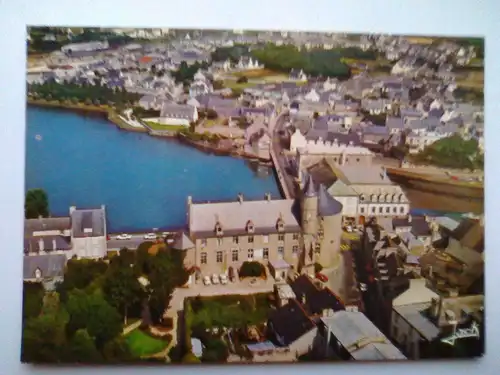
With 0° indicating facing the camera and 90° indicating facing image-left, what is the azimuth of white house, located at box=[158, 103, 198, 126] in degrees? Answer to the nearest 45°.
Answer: approximately 0°
